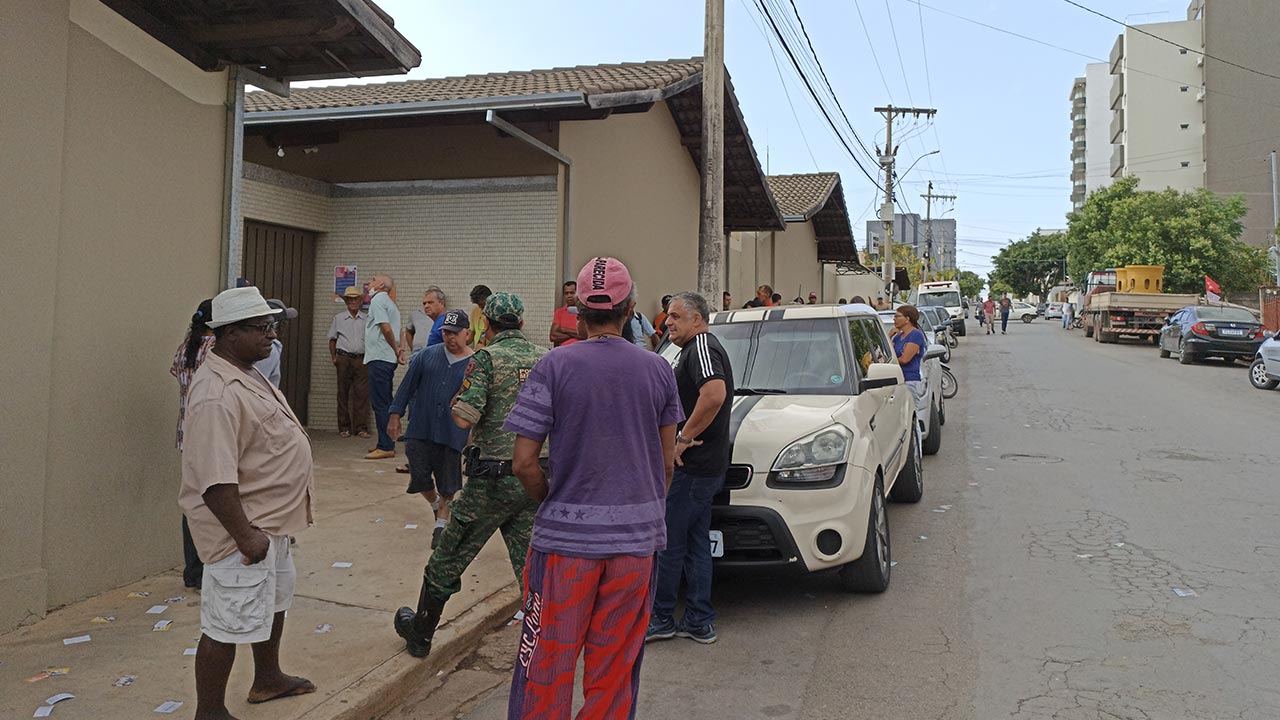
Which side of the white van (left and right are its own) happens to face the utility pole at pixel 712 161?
front

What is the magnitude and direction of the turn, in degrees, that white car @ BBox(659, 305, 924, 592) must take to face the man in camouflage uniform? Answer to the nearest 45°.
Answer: approximately 45° to its right

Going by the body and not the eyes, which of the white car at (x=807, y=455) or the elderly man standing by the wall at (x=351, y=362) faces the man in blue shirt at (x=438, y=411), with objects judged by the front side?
the elderly man standing by the wall

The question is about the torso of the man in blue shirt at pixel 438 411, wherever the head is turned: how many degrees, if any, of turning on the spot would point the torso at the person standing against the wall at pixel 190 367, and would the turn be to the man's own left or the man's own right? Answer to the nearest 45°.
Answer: approximately 45° to the man's own right

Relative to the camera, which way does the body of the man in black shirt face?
to the viewer's left

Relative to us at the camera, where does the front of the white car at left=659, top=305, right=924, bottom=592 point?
facing the viewer

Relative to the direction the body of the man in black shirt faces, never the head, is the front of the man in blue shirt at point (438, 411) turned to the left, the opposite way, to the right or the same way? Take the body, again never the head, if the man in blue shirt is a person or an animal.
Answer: to the left

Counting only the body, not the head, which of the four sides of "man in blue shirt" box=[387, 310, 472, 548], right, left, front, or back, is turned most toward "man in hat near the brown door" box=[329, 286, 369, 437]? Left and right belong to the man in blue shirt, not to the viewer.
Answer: back

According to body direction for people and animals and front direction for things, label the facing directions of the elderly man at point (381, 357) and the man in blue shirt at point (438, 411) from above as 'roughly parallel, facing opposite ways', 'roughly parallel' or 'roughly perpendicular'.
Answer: roughly perpendicular

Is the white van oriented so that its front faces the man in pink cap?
yes

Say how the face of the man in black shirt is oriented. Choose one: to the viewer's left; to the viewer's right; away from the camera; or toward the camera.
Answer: to the viewer's left

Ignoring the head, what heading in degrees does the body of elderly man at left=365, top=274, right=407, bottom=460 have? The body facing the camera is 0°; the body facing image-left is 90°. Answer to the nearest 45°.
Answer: approximately 90°

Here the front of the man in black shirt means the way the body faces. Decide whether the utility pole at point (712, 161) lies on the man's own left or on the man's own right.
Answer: on the man's own right

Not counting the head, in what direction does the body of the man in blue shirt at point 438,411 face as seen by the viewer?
toward the camera
